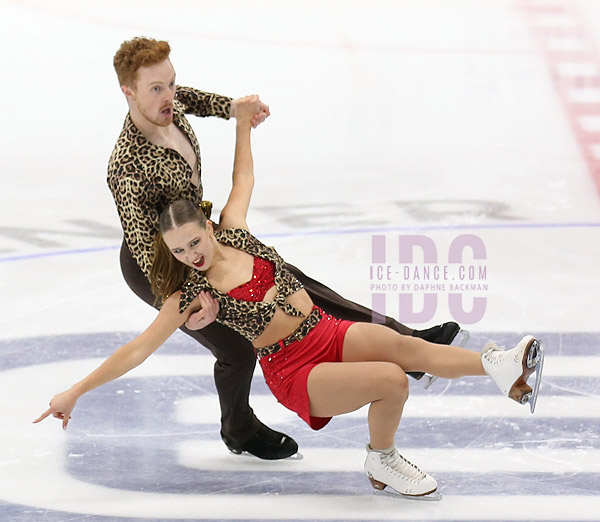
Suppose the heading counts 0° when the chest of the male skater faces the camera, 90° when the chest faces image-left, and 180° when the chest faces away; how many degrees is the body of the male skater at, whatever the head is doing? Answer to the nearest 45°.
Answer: approximately 315°

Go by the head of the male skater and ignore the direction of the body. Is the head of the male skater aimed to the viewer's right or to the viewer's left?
to the viewer's right
